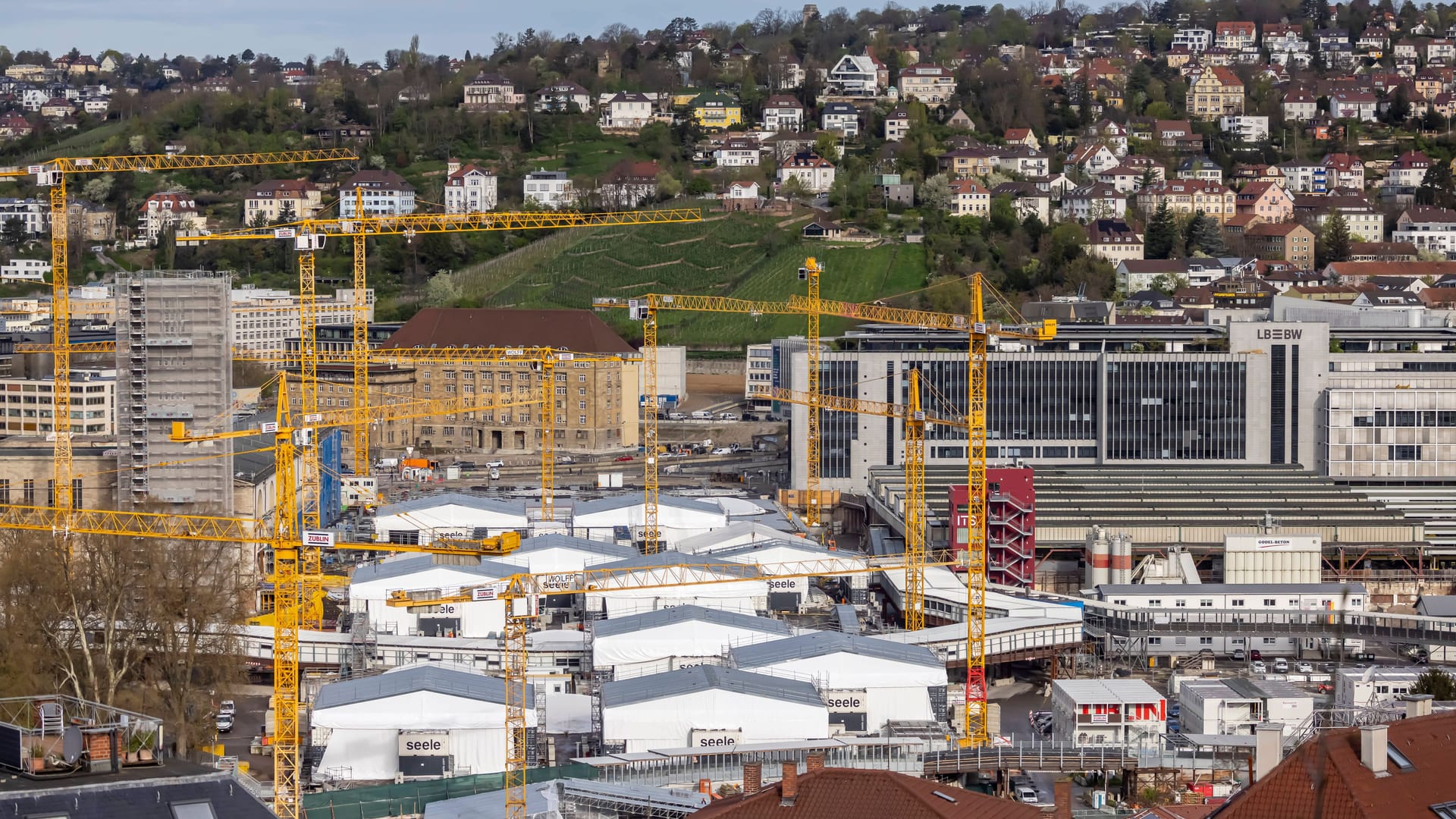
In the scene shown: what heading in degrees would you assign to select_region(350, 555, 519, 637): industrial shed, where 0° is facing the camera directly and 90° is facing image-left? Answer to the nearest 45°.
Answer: approximately 0°

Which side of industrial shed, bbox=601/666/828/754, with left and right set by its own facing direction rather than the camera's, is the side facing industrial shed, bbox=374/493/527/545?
back

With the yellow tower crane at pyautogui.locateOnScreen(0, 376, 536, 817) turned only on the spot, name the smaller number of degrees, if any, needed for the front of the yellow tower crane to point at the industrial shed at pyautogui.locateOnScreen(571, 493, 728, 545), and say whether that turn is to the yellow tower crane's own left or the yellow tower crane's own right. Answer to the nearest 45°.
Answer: approximately 135° to the yellow tower crane's own right

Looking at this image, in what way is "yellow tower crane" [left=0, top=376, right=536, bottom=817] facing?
to the viewer's left

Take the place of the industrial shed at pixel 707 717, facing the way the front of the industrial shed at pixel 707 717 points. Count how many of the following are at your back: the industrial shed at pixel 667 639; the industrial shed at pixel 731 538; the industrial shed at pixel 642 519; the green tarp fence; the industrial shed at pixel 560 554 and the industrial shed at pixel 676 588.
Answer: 5

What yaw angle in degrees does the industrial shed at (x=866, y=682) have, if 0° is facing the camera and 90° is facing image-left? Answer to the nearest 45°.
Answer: approximately 0°

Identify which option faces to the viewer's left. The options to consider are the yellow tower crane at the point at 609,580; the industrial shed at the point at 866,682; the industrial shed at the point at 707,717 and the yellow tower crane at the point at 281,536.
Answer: the yellow tower crane at the point at 281,536

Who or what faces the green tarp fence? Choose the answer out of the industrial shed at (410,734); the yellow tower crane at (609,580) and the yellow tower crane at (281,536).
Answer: the industrial shed

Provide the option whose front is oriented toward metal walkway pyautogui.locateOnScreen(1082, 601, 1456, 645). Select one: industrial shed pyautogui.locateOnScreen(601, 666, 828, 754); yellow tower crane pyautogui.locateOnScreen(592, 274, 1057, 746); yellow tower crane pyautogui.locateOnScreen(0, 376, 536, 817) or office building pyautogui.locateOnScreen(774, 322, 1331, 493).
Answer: the office building
